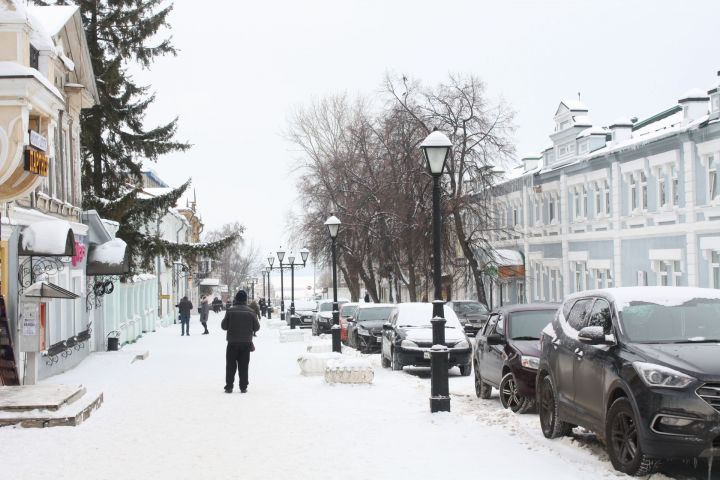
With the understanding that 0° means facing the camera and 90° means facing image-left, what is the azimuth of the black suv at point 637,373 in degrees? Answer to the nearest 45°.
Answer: approximately 315°

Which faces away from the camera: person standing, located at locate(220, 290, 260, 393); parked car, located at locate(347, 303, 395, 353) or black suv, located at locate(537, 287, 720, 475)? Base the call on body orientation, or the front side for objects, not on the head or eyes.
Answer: the person standing

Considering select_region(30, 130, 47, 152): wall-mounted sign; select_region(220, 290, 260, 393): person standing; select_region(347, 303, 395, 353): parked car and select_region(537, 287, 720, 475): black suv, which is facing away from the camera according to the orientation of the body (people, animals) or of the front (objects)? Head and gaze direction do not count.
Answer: the person standing

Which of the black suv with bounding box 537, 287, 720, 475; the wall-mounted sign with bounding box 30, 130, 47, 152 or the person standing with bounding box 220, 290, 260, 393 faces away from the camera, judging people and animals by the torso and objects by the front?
the person standing

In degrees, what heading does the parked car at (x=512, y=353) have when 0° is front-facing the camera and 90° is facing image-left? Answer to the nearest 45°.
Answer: approximately 315°

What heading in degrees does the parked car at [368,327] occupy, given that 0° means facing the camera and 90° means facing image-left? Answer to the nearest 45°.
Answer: approximately 315°

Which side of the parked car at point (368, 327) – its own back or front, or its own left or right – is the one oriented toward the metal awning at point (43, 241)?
right

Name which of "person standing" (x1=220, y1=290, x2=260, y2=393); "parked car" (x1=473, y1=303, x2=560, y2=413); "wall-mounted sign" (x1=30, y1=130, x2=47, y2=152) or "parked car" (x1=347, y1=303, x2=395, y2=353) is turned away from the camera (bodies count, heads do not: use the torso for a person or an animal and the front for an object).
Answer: the person standing

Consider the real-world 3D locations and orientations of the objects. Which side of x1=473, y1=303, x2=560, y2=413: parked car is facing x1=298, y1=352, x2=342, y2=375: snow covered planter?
back

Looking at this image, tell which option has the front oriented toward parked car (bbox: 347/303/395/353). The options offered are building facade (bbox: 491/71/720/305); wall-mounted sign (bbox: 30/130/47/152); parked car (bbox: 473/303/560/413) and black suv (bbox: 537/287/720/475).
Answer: the building facade

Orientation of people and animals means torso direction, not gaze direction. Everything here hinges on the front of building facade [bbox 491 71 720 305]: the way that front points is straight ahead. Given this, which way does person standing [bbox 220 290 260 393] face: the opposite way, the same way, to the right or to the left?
to the right

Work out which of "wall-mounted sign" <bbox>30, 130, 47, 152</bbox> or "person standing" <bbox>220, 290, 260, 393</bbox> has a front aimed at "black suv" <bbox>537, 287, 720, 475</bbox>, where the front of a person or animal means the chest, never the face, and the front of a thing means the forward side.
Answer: the wall-mounted sign

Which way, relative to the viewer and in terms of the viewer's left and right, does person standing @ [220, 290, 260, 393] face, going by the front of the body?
facing away from the viewer
